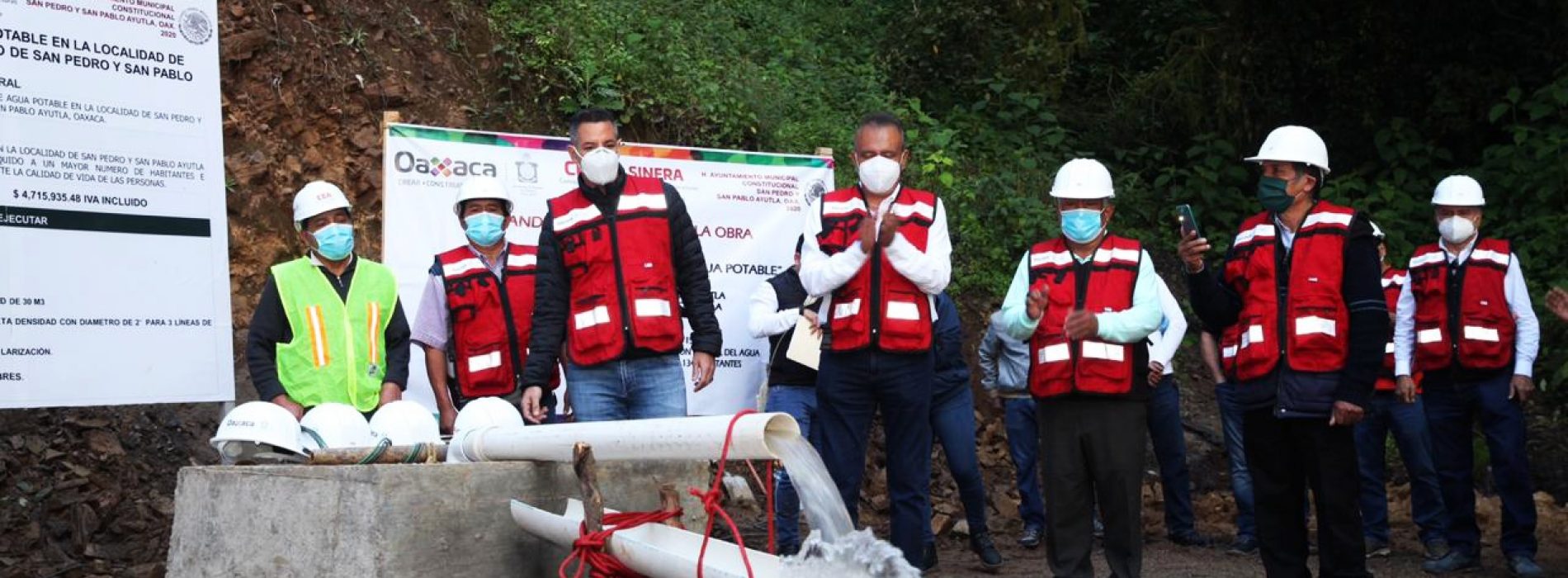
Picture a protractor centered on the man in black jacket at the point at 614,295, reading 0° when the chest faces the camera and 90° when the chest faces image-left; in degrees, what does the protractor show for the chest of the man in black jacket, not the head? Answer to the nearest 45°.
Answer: approximately 0°

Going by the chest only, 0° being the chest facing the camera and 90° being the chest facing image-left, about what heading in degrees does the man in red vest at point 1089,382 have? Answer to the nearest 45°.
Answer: approximately 0°

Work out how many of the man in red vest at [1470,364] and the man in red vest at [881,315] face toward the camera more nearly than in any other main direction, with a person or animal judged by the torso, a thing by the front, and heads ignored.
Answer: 2

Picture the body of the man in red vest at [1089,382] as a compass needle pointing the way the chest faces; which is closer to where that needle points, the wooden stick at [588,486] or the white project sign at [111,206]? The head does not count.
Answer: the wooden stick

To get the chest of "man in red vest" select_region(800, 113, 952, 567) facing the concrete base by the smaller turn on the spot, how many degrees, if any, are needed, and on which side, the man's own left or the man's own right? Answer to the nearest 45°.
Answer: approximately 45° to the man's own right
